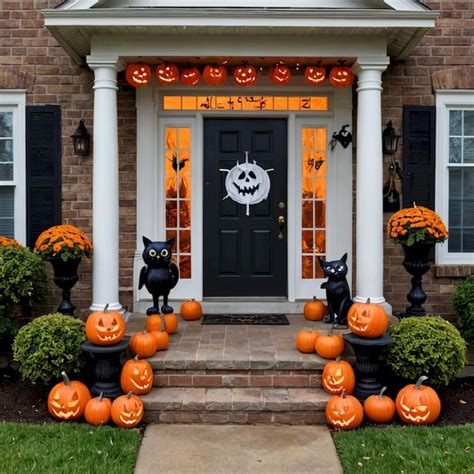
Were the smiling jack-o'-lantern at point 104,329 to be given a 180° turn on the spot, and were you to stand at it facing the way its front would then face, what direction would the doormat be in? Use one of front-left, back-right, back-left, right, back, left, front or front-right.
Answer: front-right

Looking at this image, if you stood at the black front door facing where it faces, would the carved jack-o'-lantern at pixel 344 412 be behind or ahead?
ahead

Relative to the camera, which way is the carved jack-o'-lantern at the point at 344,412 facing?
toward the camera

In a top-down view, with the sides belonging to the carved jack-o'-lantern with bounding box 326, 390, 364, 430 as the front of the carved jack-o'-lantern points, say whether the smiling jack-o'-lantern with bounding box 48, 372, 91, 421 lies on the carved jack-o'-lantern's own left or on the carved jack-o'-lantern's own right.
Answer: on the carved jack-o'-lantern's own right

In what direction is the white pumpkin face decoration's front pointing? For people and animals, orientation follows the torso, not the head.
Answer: toward the camera

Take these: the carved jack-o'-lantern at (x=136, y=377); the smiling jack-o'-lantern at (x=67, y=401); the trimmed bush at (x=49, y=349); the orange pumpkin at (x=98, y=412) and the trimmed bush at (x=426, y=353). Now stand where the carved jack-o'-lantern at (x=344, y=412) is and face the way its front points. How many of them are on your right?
4

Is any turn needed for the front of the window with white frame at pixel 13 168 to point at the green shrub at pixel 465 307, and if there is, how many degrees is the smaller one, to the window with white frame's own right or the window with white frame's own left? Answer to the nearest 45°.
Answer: approximately 45° to the window with white frame's own left

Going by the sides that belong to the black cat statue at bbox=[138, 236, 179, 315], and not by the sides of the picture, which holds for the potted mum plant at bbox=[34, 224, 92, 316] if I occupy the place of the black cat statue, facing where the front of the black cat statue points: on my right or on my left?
on my right

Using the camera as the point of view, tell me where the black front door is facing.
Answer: facing the viewer

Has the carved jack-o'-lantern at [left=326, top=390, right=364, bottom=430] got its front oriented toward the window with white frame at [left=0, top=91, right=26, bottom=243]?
no

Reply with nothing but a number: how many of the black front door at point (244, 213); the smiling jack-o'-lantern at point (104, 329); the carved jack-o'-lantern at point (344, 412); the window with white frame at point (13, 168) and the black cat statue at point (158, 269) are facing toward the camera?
5

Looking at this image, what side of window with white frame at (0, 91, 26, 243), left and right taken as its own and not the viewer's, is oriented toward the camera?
front

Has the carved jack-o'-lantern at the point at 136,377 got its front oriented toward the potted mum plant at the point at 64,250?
no

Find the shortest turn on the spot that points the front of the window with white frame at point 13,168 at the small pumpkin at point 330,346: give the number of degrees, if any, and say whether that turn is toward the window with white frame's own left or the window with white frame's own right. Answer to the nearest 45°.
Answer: approximately 45° to the window with white frame's own left

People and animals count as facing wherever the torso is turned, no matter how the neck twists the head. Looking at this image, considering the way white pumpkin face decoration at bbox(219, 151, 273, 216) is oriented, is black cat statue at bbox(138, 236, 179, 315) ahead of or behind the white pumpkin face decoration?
ahead

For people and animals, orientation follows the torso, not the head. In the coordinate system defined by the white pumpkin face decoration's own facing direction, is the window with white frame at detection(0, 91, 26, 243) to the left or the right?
on its right

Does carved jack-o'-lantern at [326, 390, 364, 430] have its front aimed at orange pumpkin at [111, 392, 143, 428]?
no

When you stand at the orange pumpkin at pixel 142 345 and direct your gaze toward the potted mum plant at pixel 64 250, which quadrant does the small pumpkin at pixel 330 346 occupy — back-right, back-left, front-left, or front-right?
back-right
